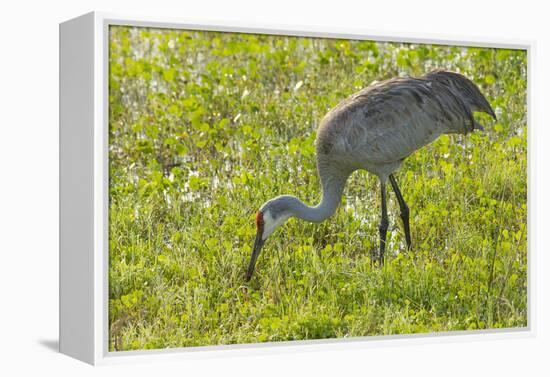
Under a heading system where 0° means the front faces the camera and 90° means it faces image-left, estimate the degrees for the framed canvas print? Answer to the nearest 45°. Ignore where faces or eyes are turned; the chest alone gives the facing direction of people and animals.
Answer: approximately 315°
